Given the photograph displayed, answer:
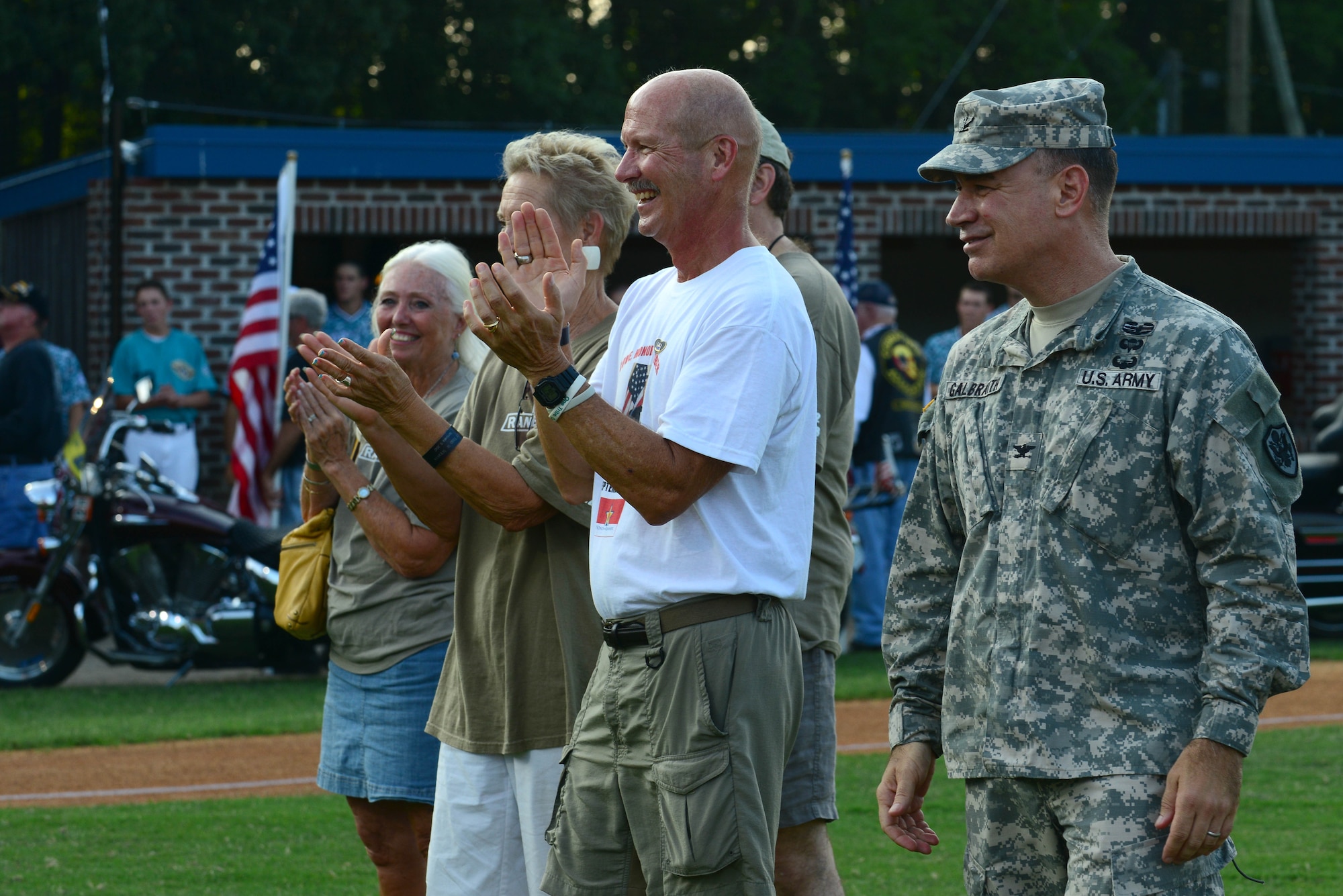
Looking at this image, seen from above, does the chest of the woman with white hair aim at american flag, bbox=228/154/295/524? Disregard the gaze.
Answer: no

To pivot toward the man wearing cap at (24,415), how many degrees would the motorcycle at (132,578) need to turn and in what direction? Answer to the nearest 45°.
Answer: approximately 45° to its right

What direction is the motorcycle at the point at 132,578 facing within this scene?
to the viewer's left

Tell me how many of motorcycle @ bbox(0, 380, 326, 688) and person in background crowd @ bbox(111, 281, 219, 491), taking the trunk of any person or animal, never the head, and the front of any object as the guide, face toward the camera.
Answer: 1

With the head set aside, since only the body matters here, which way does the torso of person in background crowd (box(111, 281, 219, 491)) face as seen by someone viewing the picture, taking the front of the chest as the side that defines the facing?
toward the camera

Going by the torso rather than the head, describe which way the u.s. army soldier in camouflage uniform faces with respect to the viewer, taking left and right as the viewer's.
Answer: facing the viewer and to the left of the viewer

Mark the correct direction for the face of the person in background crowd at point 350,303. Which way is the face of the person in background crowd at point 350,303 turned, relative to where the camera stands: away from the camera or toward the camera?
toward the camera

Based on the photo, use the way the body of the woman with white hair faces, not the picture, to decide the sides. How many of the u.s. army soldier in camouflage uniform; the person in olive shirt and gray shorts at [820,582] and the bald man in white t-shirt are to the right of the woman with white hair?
0

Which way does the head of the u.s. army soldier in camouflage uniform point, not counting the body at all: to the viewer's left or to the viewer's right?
to the viewer's left

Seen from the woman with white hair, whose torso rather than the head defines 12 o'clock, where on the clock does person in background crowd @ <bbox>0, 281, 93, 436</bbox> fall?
The person in background crowd is roughly at 4 o'clock from the woman with white hair.

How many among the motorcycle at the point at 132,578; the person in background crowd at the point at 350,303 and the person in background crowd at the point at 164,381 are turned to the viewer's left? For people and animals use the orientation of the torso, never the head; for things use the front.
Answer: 1

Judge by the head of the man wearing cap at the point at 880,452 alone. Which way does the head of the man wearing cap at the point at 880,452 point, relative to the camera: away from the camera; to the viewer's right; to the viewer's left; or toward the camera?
to the viewer's left

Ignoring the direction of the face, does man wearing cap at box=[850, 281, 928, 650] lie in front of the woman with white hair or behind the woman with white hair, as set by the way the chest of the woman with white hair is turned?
behind

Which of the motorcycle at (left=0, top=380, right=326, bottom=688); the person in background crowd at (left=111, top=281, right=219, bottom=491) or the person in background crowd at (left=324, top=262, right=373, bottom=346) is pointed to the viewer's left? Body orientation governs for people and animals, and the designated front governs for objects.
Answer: the motorcycle

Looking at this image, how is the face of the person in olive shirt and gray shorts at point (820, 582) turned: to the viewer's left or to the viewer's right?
to the viewer's left

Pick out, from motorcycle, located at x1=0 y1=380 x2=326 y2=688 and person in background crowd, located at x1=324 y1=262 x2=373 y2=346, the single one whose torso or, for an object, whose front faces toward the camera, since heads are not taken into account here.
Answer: the person in background crowd

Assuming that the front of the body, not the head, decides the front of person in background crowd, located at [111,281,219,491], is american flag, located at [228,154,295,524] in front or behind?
in front

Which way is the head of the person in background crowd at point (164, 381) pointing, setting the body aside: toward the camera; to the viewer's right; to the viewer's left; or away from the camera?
toward the camera

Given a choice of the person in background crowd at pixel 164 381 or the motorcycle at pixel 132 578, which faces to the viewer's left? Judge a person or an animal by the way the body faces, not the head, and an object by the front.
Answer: the motorcycle

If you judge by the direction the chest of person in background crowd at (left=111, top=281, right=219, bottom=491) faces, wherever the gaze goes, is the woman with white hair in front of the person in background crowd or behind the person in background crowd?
in front

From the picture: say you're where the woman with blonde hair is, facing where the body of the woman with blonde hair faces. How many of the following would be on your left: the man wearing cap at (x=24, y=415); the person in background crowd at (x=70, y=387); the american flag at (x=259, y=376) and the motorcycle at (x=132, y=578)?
0

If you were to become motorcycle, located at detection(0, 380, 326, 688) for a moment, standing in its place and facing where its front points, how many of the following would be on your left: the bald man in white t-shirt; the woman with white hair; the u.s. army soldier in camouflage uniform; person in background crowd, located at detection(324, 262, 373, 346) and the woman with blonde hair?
4
